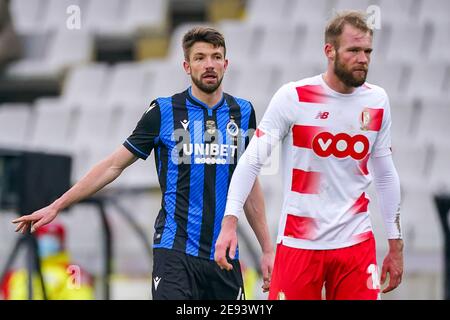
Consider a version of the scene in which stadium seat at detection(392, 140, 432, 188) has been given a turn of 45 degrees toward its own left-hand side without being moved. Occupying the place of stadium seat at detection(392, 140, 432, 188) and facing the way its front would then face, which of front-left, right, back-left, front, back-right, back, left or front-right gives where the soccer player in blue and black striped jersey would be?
front-right

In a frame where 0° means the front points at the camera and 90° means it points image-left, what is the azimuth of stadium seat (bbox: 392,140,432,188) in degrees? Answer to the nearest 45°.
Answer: approximately 0°

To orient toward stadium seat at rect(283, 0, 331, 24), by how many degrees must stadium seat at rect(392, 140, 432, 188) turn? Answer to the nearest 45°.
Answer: approximately 135° to its right

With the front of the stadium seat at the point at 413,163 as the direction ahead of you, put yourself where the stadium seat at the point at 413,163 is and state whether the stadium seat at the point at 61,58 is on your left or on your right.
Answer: on your right
